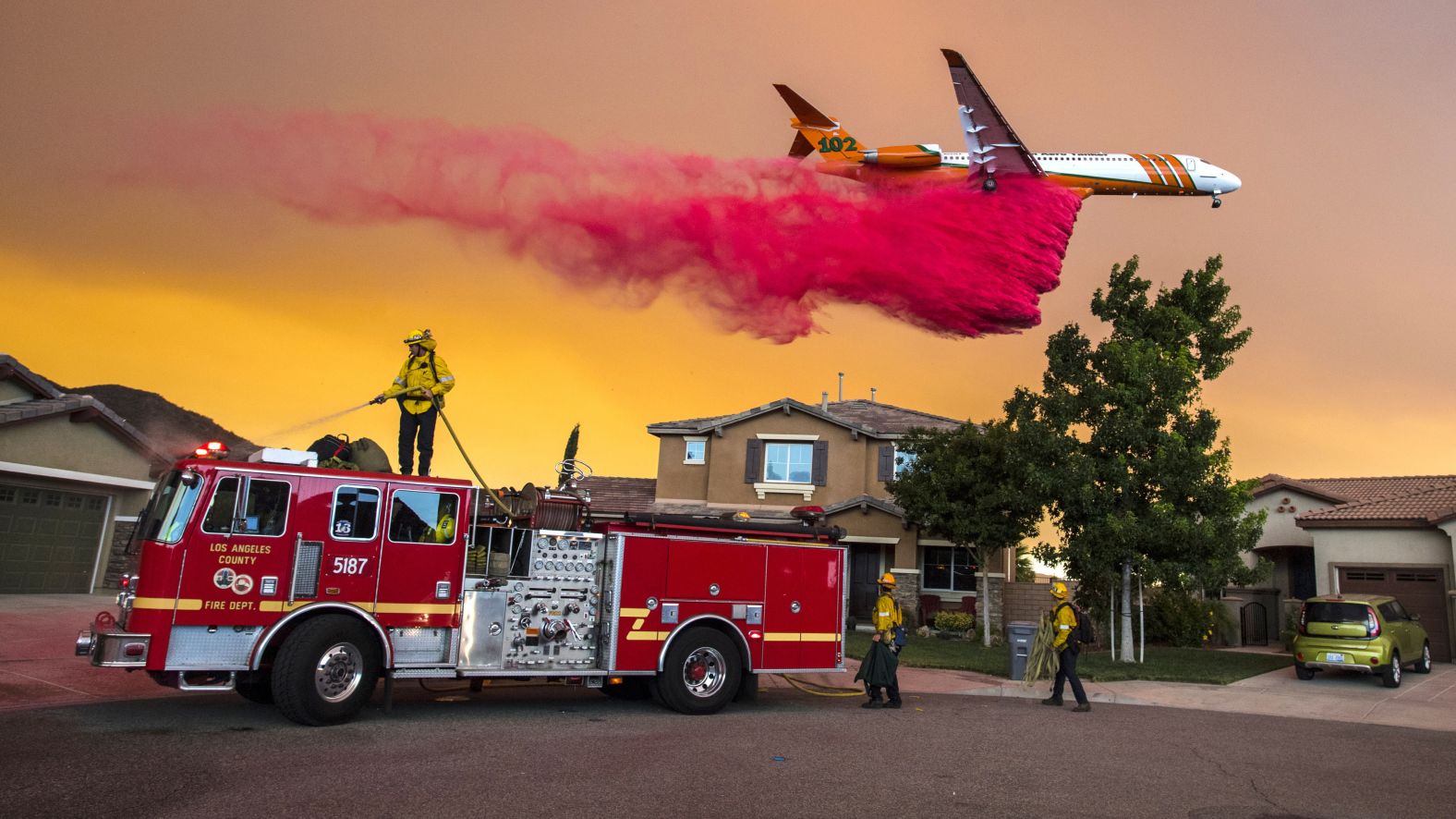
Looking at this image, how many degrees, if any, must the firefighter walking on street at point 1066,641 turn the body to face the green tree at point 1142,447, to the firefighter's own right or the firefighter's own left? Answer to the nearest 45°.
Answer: approximately 90° to the firefighter's own right

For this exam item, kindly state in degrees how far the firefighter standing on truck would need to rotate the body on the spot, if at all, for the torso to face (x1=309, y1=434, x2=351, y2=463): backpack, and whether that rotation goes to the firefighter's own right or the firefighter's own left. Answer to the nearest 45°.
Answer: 0° — they already face it

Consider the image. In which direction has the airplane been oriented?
to the viewer's right

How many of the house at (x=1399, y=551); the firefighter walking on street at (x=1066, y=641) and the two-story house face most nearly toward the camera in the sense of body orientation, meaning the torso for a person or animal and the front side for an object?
2

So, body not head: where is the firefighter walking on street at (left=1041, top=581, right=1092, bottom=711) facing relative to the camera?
to the viewer's left

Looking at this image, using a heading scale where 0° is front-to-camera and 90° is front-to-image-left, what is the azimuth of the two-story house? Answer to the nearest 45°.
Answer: approximately 0°

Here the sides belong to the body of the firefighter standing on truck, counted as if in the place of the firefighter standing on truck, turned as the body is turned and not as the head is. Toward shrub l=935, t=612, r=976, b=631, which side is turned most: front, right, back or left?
back

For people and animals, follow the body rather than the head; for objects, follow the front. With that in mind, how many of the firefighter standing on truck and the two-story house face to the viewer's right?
0

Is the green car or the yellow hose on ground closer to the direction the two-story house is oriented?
the yellow hose on ground

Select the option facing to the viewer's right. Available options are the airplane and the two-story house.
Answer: the airplane

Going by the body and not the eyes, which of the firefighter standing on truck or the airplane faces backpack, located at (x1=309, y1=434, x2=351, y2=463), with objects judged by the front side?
the firefighter standing on truck

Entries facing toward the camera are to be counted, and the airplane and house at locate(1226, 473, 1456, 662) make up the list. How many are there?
1

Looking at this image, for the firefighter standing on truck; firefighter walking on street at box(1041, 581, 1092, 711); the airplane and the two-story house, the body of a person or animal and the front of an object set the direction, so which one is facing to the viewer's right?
the airplane
